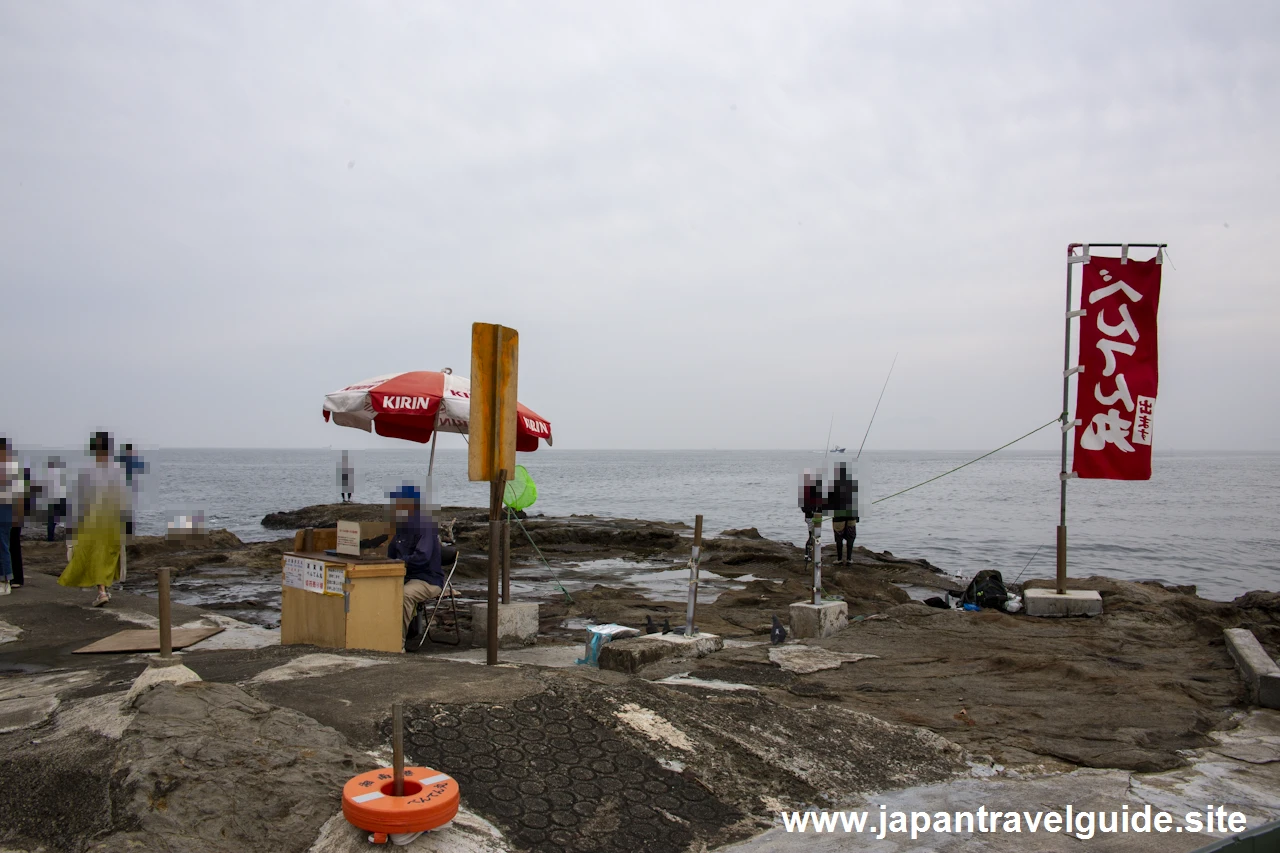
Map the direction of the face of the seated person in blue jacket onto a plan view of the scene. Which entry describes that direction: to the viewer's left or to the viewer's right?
to the viewer's left

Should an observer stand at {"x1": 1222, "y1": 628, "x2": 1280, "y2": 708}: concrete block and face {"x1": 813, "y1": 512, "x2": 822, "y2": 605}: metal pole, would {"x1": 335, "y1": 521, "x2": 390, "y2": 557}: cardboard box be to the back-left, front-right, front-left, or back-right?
front-left

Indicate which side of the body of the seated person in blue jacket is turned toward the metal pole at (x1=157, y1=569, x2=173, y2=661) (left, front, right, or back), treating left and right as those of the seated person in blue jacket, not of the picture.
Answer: front

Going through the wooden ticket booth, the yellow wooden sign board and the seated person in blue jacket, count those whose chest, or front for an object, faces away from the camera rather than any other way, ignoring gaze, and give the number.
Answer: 1

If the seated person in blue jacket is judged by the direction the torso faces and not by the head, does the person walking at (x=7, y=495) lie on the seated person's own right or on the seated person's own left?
on the seated person's own right

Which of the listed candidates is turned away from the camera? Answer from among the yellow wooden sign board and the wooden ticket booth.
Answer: the yellow wooden sign board

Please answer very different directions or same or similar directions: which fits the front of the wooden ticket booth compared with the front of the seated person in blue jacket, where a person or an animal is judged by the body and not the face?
same or similar directions

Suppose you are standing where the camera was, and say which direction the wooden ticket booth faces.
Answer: facing the viewer and to the left of the viewer

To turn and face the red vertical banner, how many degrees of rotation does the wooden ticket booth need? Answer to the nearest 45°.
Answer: approximately 135° to its left

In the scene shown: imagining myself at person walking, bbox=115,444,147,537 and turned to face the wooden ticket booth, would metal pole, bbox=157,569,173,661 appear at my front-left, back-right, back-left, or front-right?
front-right

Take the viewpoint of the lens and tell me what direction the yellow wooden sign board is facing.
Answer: facing away from the viewer

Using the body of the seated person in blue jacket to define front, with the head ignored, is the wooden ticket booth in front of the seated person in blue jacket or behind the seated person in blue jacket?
in front

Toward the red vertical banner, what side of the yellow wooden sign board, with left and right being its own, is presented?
right
